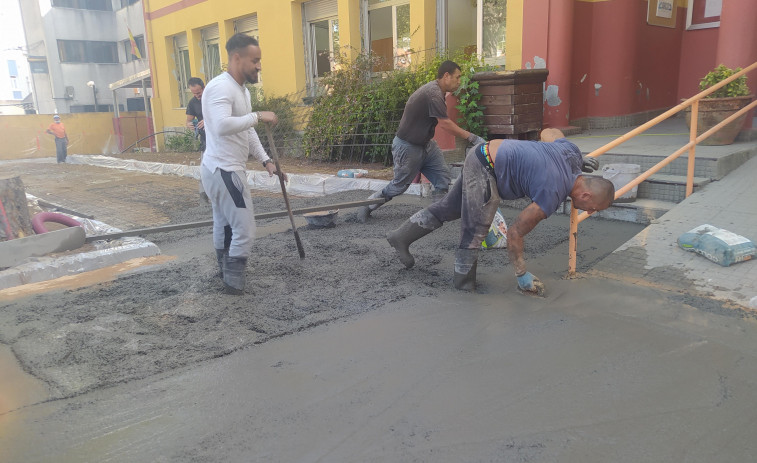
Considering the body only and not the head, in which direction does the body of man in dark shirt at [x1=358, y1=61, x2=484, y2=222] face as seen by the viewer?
to the viewer's right

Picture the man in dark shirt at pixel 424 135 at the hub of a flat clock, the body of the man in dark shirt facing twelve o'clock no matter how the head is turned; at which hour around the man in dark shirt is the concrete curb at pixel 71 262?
The concrete curb is roughly at 5 o'clock from the man in dark shirt.

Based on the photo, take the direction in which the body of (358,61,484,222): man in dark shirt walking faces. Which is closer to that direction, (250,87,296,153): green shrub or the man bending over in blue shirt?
the man bending over in blue shirt

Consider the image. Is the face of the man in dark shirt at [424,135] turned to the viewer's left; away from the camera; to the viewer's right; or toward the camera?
to the viewer's right

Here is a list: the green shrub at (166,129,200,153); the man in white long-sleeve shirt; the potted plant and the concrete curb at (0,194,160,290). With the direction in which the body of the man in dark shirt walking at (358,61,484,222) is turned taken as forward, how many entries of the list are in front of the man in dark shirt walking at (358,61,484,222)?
1

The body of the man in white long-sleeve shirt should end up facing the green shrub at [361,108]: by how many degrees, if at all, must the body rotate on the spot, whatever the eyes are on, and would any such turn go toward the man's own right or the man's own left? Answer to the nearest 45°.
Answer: approximately 90° to the man's own left

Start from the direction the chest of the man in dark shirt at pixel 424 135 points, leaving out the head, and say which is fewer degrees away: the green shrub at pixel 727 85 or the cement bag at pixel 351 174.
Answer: the green shrub

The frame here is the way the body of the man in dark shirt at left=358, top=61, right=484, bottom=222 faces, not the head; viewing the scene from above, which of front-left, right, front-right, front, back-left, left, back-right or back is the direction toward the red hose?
back
